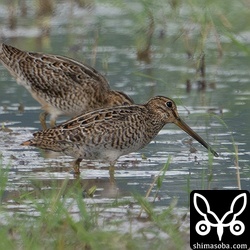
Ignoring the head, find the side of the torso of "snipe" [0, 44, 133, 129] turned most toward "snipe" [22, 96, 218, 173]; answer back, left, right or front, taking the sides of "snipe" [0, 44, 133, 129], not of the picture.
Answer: right

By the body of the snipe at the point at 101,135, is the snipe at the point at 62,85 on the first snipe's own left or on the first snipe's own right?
on the first snipe's own left

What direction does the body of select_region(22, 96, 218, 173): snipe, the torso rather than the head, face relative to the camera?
to the viewer's right

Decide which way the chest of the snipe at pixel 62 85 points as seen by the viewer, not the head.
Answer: to the viewer's right

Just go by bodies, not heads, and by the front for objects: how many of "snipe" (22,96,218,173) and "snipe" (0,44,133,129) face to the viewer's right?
2

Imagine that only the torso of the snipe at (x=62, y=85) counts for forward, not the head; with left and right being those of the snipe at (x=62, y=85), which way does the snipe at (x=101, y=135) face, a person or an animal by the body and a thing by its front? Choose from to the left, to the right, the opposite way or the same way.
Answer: the same way
